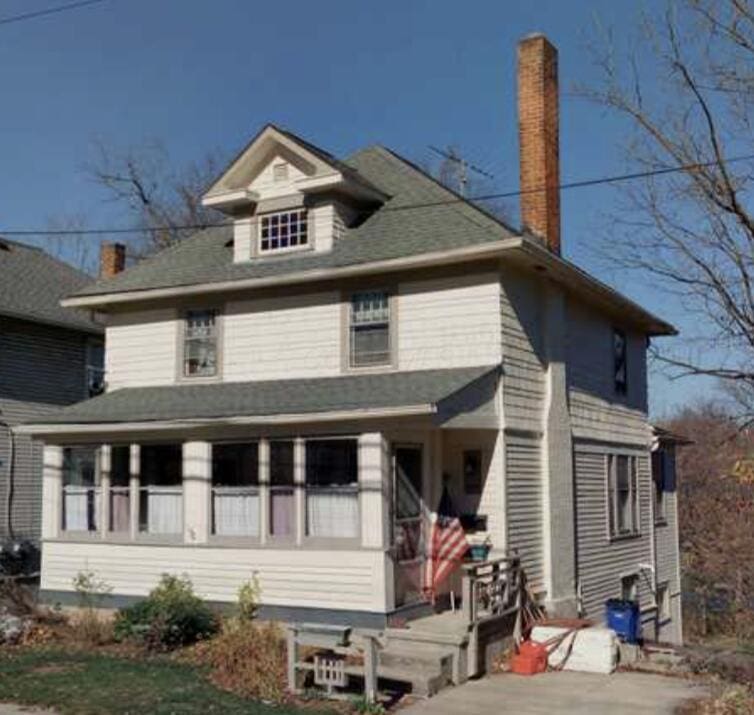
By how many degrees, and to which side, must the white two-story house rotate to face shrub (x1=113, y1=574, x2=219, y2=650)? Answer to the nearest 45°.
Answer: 0° — it already faces it

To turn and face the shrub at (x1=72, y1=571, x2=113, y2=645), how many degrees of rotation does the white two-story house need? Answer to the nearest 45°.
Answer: approximately 45° to its right

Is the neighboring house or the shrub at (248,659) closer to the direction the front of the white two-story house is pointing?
the shrub

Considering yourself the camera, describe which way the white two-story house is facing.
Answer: facing the viewer and to the left of the viewer

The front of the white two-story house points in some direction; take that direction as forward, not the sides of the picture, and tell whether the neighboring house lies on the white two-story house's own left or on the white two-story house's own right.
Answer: on the white two-story house's own right

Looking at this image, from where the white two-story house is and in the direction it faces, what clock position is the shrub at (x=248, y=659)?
The shrub is roughly at 11 o'clock from the white two-story house.

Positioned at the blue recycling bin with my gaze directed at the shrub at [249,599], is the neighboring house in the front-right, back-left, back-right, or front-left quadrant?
front-right

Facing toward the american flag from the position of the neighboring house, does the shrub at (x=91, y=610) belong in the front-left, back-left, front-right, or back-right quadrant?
front-right
